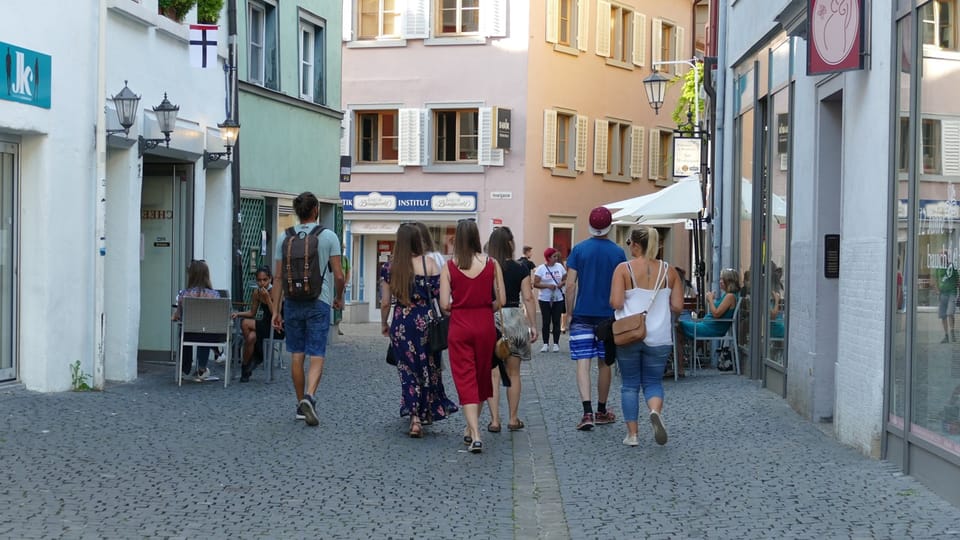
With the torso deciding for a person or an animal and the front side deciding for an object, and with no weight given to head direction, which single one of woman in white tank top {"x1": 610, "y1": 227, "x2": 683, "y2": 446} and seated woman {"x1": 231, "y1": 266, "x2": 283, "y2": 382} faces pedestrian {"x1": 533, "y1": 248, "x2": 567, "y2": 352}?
the woman in white tank top

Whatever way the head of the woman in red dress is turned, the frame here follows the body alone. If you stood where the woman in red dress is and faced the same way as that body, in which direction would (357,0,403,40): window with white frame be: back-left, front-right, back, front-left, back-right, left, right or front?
front

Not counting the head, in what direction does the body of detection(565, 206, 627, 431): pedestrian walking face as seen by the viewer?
away from the camera

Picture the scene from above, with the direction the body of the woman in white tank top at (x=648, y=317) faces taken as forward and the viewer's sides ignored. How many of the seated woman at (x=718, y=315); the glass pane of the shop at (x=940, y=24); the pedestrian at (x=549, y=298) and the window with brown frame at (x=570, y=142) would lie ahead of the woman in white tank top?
3

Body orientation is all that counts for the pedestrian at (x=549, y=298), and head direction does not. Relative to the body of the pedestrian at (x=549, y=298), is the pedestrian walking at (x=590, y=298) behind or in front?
in front

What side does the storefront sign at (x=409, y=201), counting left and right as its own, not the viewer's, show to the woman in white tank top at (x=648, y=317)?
front

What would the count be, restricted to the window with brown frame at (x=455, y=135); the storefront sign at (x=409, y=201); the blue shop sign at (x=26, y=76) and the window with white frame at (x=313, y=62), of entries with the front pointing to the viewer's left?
0

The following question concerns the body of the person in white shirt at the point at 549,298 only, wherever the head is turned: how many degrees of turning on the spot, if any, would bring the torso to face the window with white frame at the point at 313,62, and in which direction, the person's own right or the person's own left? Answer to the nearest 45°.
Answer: approximately 90° to the person's own right

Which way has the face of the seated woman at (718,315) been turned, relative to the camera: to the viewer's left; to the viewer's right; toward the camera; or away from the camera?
to the viewer's left

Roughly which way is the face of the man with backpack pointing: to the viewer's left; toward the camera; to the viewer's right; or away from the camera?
away from the camera

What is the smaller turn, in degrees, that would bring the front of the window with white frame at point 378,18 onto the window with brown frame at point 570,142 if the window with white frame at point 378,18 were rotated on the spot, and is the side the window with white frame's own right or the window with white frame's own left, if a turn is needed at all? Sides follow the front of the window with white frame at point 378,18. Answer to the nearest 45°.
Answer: approximately 90° to the window with white frame's own left

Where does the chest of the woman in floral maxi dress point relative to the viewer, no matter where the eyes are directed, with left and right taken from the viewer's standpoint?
facing away from the viewer

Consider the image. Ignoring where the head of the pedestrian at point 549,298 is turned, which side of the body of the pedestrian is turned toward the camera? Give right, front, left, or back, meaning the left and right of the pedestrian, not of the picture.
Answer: front

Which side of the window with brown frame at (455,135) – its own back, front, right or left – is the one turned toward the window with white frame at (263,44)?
front

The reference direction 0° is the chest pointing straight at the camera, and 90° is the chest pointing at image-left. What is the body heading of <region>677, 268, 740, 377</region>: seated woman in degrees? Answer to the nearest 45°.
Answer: approximately 90°

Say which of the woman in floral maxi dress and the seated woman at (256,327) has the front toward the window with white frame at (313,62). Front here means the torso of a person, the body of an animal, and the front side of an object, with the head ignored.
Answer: the woman in floral maxi dress
